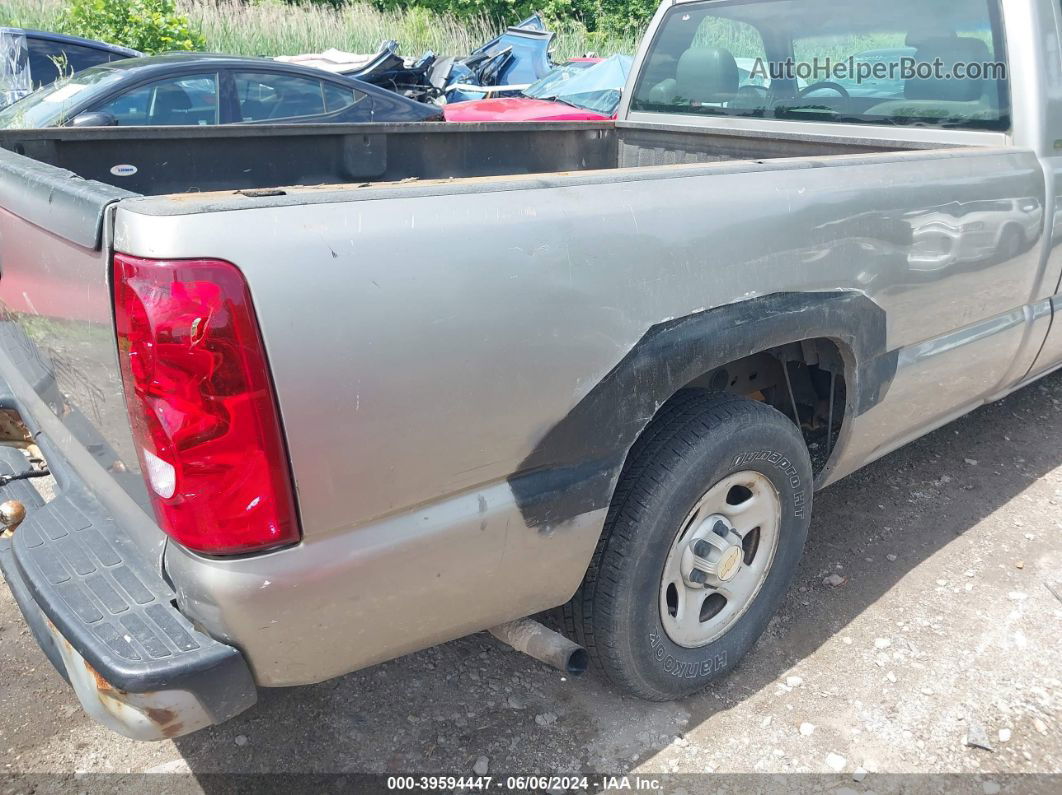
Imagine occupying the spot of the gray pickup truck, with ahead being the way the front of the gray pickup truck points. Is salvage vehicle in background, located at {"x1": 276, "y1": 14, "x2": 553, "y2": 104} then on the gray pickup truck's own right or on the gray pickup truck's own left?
on the gray pickup truck's own left

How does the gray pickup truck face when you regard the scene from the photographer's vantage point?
facing away from the viewer and to the right of the viewer

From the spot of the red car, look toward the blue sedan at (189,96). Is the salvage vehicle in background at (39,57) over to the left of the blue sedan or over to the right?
right
